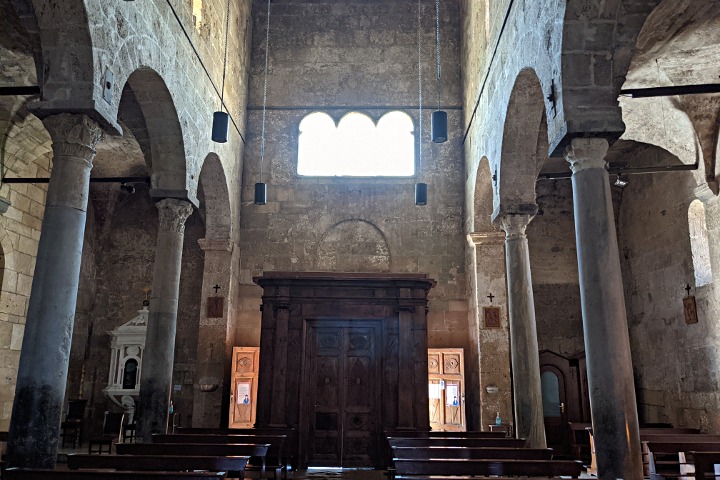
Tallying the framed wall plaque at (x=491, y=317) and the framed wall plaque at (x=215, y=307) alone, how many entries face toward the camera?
2

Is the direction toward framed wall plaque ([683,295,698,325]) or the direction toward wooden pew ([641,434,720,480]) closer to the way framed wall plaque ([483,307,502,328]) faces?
the wooden pew

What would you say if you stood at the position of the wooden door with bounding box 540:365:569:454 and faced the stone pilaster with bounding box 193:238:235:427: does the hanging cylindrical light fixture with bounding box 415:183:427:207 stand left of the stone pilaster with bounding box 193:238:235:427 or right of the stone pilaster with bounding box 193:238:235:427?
left

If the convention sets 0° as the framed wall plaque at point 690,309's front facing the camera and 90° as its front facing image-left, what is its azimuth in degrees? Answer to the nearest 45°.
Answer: approximately 45°

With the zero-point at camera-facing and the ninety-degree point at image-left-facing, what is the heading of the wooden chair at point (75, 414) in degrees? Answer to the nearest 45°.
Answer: approximately 45°

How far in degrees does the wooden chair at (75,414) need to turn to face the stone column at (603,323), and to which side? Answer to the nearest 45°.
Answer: approximately 90° to its left

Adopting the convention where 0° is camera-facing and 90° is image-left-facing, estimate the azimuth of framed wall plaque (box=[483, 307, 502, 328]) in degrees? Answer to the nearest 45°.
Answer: approximately 0°
